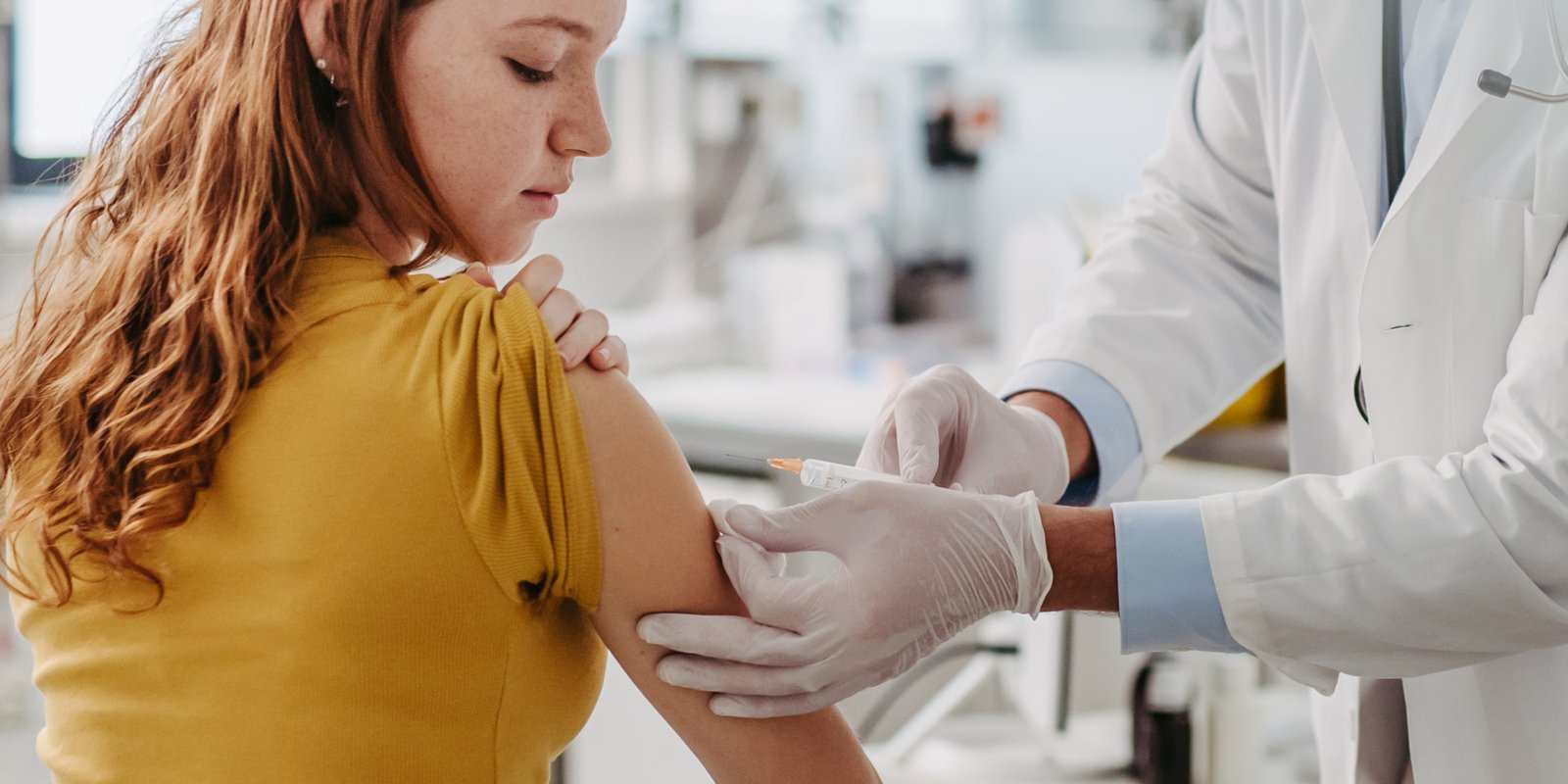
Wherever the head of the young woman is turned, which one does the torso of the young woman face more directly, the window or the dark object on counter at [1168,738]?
the dark object on counter

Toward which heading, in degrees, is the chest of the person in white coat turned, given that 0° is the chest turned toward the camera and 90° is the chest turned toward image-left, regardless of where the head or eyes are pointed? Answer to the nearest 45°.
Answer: approximately 45°

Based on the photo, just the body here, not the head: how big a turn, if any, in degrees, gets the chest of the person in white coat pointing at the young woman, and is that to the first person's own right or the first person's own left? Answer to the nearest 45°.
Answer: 0° — they already face them

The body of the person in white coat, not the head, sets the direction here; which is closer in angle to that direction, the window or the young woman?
the young woman

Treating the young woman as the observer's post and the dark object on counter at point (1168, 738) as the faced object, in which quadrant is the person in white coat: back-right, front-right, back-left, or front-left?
front-right

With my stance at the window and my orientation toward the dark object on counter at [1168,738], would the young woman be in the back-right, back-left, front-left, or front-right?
front-right

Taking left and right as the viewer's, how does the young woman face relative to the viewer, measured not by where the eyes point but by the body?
facing away from the viewer and to the right of the viewer

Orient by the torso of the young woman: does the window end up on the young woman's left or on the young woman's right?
on the young woman's left

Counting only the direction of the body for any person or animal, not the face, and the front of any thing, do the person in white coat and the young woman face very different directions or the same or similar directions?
very different directions

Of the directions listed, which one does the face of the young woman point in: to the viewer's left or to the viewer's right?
to the viewer's right
